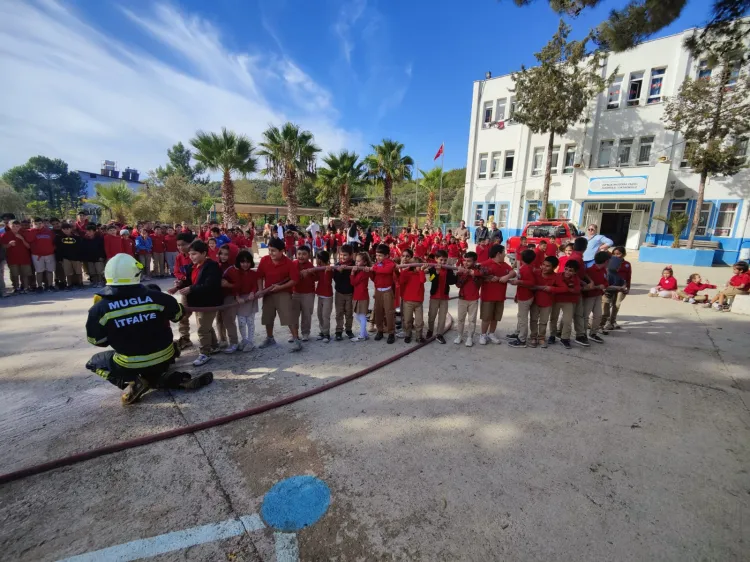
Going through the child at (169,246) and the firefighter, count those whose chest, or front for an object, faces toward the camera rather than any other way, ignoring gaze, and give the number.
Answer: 1

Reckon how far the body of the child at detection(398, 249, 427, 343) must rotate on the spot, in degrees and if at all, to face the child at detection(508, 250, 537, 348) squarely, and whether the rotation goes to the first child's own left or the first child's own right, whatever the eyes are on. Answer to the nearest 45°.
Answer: approximately 90° to the first child's own left

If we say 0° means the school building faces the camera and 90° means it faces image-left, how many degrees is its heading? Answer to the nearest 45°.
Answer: approximately 45°

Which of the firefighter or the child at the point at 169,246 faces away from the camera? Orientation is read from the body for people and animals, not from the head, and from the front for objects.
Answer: the firefighter

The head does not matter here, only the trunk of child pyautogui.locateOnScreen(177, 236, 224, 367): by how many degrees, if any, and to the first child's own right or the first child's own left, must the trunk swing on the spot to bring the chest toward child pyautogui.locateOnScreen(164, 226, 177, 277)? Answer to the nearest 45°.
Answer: approximately 135° to the first child's own right

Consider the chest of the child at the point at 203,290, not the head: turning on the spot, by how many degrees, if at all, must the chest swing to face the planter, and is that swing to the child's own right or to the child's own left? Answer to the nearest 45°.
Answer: approximately 135° to the child's own left

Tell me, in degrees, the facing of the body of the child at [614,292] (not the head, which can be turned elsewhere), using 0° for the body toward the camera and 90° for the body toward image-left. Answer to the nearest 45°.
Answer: approximately 45°
